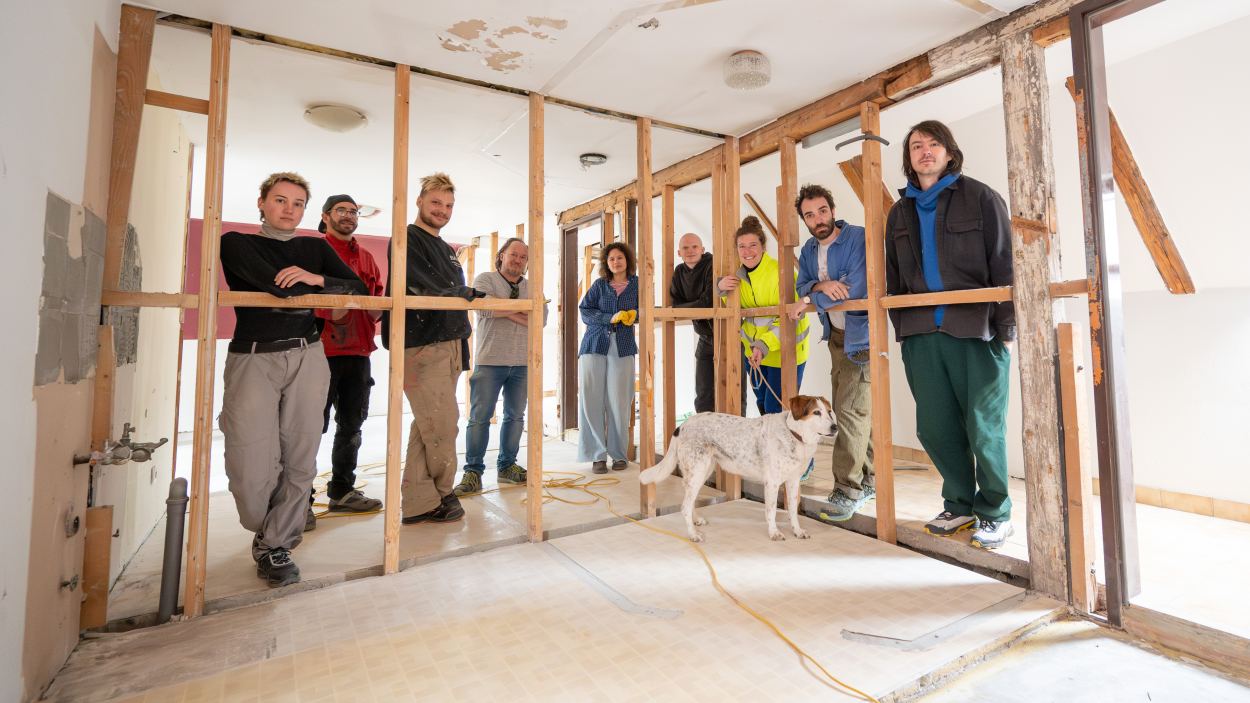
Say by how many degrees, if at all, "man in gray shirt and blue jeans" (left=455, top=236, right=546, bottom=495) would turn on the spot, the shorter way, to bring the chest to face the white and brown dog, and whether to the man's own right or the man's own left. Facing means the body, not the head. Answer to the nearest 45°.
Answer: approximately 45° to the man's own left

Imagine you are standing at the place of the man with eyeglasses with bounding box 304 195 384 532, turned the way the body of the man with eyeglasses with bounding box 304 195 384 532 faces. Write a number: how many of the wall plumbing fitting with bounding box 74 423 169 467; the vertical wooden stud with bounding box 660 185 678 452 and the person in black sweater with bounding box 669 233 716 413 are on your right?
1

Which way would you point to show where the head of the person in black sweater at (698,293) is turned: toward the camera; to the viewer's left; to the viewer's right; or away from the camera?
toward the camera

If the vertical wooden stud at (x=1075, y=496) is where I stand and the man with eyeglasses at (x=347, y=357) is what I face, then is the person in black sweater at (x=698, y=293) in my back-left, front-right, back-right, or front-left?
front-right

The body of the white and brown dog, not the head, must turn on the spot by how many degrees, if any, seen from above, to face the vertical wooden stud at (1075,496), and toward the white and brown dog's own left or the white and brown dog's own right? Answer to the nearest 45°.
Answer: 0° — it already faces it

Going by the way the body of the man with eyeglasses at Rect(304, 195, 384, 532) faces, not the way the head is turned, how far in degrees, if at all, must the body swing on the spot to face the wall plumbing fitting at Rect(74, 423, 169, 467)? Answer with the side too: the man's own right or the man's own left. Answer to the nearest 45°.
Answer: approximately 90° to the man's own right

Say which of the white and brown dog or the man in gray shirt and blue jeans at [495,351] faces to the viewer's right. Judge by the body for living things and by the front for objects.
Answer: the white and brown dog

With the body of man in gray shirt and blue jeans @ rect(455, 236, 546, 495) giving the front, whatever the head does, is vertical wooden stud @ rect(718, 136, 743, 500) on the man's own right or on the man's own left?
on the man's own left

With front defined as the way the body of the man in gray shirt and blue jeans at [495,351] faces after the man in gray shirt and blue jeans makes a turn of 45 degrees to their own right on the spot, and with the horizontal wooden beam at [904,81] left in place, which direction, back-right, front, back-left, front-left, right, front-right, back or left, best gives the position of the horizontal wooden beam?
left

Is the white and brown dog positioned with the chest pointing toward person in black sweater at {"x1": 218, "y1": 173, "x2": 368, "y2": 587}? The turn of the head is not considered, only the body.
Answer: no

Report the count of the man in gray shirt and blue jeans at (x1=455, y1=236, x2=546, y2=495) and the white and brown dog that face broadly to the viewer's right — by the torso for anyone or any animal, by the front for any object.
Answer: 1

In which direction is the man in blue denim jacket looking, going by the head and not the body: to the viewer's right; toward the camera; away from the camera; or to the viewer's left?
toward the camera

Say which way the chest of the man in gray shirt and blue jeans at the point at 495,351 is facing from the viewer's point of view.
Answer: toward the camera

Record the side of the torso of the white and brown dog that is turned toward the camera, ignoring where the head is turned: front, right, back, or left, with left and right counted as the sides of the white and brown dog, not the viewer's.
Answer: right

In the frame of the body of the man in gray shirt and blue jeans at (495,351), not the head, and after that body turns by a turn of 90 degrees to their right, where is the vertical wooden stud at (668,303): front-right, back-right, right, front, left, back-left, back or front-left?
back

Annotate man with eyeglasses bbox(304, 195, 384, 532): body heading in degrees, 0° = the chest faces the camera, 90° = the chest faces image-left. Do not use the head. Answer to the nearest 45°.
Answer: approximately 315°

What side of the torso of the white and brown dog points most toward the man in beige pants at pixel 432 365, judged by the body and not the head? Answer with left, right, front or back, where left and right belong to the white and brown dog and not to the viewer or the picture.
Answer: back
